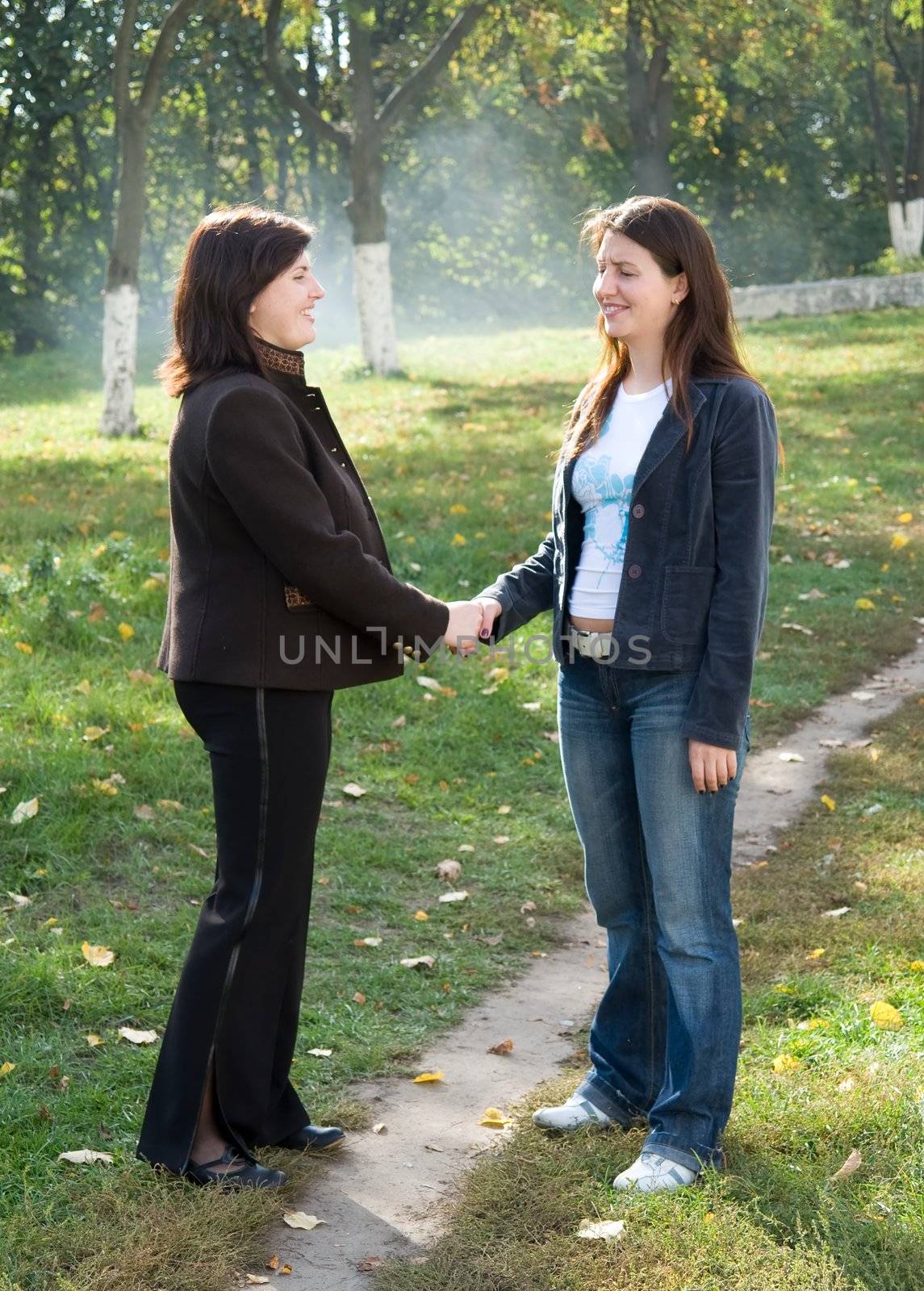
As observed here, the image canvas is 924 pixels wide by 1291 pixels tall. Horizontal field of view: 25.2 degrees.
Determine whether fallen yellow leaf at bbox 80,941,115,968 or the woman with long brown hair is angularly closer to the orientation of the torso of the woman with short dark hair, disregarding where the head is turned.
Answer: the woman with long brown hair

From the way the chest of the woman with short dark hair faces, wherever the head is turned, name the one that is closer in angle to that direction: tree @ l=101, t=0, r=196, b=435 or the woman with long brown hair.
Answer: the woman with long brown hair

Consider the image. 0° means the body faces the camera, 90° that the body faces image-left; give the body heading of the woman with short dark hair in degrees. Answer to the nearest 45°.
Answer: approximately 270°

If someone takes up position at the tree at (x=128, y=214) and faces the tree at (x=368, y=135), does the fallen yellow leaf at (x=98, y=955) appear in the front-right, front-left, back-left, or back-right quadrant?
back-right

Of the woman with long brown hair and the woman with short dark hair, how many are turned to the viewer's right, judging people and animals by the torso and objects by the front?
1

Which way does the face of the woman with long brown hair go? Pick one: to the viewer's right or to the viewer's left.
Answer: to the viewer's left

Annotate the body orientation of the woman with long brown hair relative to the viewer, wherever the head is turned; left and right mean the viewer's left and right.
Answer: facing the viewer and to the left of the viewer

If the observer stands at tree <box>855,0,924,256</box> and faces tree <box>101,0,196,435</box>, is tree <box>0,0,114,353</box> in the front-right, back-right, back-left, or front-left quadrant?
front-right

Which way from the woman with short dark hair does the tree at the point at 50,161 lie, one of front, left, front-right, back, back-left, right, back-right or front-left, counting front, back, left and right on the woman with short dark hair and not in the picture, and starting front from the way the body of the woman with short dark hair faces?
left

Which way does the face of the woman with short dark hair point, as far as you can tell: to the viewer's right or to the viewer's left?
to the viewer's right

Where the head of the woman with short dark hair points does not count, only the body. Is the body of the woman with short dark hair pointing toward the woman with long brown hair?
yes
